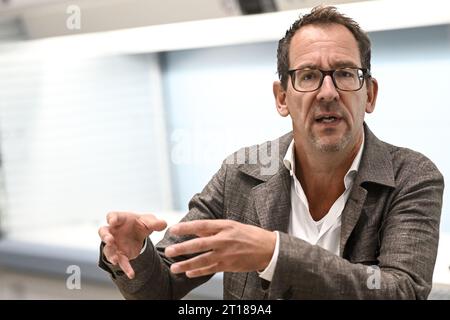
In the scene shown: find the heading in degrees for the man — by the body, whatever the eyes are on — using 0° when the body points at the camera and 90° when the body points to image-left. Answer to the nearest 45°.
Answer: approximately 0°
